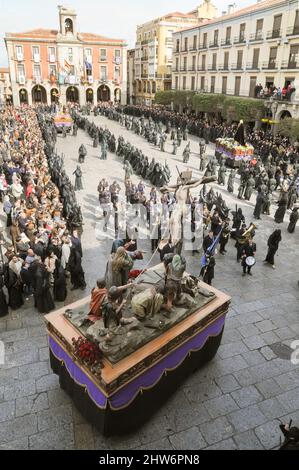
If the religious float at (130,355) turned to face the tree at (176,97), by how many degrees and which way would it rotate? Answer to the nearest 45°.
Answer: approximately 135° to its right

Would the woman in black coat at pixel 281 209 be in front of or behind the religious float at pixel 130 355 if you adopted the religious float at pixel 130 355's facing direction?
behind

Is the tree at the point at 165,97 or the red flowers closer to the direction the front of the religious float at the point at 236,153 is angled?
the red flowers

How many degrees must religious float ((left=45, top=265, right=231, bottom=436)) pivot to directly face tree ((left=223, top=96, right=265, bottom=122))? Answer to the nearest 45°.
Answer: approximately 135° to its right
